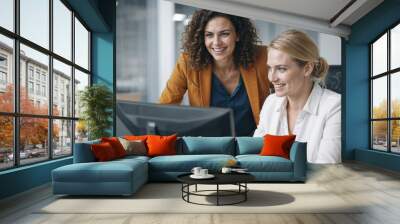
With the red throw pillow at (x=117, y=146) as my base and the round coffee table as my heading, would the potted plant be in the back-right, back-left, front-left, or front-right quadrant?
back-left

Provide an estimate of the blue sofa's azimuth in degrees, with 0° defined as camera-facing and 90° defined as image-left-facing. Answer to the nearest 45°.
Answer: approximately 0°

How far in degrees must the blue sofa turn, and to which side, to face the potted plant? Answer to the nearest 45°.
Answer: approximately 135° to its right
